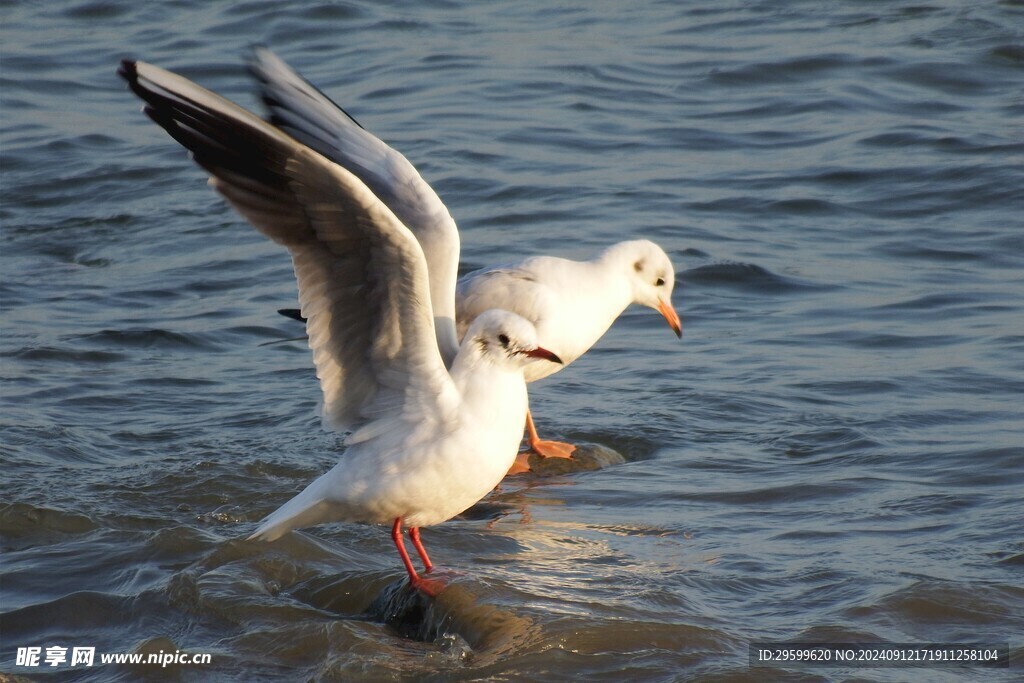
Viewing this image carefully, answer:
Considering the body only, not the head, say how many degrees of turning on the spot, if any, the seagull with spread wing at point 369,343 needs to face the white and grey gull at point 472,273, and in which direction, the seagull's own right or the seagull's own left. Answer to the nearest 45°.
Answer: approximately 90° to the seagull's own left

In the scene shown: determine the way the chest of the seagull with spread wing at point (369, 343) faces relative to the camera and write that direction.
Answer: to the viewer's right
